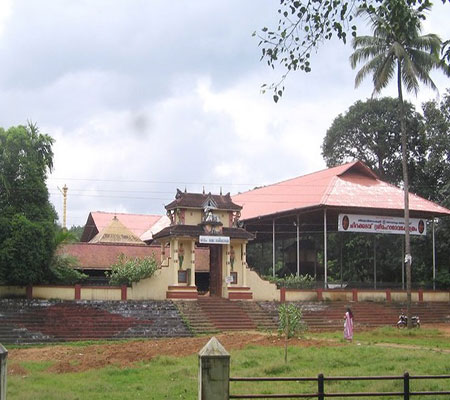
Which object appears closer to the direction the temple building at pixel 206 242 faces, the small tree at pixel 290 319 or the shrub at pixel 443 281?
the small tree

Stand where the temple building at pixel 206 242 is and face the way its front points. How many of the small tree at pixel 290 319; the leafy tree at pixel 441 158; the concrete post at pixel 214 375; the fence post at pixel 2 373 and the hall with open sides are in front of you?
3

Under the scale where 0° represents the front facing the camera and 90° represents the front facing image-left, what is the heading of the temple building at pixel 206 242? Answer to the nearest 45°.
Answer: approximately 0°

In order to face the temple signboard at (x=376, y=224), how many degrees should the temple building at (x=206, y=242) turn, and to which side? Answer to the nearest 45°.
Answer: approximately 90° to its left

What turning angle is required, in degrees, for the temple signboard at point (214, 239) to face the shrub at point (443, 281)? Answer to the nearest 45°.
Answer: approximately 135° to its left

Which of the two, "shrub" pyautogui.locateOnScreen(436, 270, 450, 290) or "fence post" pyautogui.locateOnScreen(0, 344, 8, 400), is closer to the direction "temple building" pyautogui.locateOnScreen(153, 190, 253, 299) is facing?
the fence post

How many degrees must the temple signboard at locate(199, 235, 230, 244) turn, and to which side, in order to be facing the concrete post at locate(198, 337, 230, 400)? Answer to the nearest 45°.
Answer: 0° — it already faces it

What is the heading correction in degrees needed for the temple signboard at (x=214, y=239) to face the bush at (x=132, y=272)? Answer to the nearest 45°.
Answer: approximately 90° to its right

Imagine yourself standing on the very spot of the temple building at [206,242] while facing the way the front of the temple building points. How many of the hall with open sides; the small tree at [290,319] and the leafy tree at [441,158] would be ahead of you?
1

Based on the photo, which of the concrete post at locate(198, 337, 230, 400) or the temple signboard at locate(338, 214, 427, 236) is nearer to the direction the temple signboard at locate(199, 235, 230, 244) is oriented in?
the concrete post

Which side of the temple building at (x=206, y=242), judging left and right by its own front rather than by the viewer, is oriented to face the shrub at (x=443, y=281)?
left

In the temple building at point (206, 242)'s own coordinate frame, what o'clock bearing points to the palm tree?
The palm tree is roughly at 10 o'clock from the temple building.

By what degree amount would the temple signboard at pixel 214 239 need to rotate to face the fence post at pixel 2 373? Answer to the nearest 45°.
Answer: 0° — it already faces it
